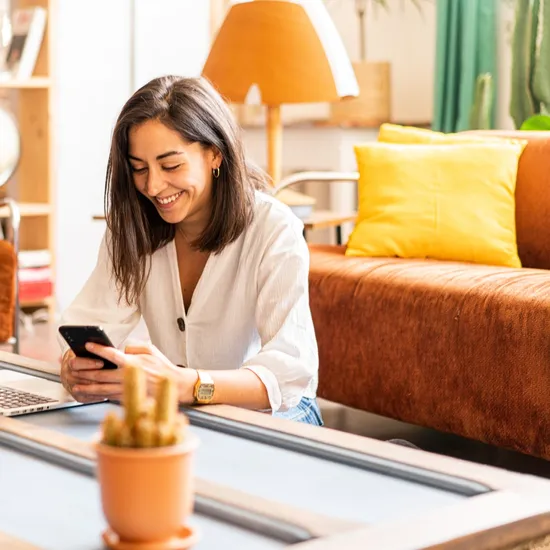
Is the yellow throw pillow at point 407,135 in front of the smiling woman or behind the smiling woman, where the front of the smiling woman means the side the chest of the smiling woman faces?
behind

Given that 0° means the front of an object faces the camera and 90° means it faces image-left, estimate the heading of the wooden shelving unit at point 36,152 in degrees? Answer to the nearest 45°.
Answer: approximately 0°

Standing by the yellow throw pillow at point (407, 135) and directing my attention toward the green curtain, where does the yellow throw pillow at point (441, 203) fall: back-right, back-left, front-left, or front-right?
back-right

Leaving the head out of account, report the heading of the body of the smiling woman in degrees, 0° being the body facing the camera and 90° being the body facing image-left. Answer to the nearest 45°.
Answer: approximately 45°

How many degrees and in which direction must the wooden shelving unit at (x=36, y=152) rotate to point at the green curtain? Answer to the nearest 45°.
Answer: approximately 90° to its left

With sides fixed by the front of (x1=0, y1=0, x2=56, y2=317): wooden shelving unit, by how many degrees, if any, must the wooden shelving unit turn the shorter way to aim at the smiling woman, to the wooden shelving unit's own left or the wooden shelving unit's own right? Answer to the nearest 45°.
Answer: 0° — it already faces them

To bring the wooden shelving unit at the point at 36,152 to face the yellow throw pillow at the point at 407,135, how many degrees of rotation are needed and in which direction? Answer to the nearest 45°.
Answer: approximately 45° to its left

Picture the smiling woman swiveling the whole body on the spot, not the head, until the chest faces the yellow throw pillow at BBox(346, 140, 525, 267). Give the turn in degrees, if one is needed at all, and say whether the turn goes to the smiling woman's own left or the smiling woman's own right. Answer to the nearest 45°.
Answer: approximately 180°

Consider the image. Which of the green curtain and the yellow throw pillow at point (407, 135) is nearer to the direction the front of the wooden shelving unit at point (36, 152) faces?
the yellow throw pillow
